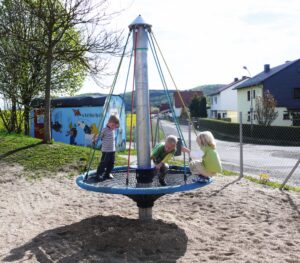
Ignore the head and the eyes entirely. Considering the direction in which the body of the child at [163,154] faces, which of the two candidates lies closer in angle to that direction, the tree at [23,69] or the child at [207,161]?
the child

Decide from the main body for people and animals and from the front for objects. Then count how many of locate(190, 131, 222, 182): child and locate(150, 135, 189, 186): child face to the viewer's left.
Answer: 1

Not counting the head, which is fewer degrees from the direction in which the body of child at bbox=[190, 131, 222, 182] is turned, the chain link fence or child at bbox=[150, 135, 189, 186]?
the child

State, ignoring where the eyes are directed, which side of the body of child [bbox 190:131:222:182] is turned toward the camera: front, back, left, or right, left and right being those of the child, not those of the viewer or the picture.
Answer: left

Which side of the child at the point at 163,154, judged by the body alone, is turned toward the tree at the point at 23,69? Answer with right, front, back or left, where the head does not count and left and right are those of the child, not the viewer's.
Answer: back

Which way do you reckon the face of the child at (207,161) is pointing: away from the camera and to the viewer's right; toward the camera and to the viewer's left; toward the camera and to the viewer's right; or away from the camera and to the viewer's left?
away from the camera and to the viewer's left

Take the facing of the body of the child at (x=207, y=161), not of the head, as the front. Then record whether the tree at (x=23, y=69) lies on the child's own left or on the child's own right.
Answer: on the child's own right

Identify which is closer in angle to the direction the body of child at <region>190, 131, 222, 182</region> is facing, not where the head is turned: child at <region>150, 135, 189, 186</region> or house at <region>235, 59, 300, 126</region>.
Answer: the child

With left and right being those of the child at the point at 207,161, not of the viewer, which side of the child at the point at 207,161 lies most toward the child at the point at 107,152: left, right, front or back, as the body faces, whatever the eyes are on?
front

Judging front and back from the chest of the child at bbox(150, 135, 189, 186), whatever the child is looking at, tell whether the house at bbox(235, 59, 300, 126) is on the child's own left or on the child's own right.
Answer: on the child's own left

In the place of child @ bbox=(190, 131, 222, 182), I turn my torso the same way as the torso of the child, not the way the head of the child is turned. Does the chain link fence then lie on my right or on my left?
on my right

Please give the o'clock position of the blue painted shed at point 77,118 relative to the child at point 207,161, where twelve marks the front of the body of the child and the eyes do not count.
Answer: The blue painted shed is roughly at 2 o'clock from the child.

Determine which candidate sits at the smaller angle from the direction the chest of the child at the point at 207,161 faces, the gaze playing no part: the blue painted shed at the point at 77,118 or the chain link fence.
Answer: the blue painted shed

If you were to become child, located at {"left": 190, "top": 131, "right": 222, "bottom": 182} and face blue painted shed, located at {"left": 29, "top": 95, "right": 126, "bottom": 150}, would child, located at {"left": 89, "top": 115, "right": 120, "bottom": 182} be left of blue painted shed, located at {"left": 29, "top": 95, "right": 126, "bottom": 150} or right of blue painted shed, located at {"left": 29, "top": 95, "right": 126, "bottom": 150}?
left

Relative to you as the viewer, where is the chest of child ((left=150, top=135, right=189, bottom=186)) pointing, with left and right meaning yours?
facing the viewer and to the right of the viewer

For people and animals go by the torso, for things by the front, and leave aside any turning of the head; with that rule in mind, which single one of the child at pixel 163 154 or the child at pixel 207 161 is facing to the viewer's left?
the child at pixel 207 161
